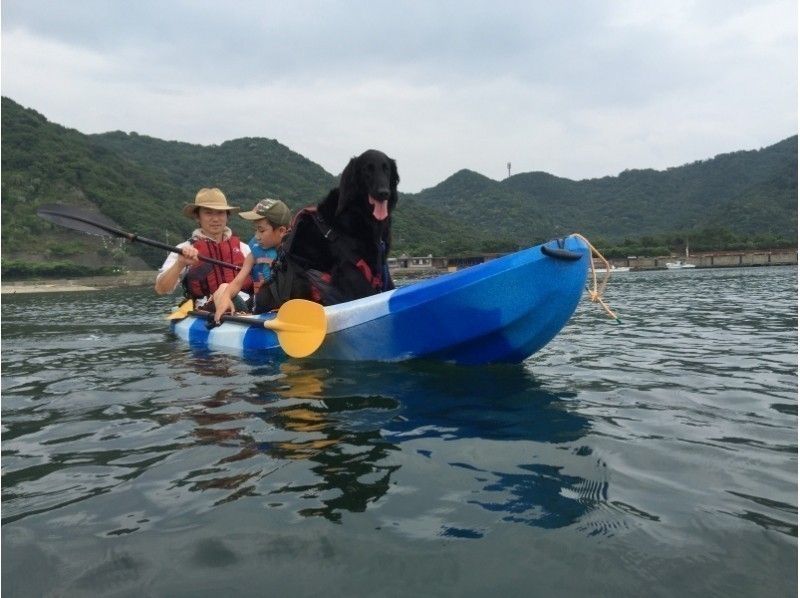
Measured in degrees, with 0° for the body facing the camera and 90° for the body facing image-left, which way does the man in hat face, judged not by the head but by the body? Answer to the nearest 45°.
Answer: approximately 315°

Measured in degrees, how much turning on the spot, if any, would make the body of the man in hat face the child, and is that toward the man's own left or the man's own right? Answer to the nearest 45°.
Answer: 0° — they already face them

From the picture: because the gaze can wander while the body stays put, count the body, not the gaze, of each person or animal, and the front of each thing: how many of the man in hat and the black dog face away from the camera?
0

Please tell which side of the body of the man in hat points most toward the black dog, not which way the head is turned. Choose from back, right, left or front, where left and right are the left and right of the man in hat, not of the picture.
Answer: front

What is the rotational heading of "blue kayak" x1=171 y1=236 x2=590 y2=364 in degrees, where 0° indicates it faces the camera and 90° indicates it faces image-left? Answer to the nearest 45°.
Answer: approximately 315°
